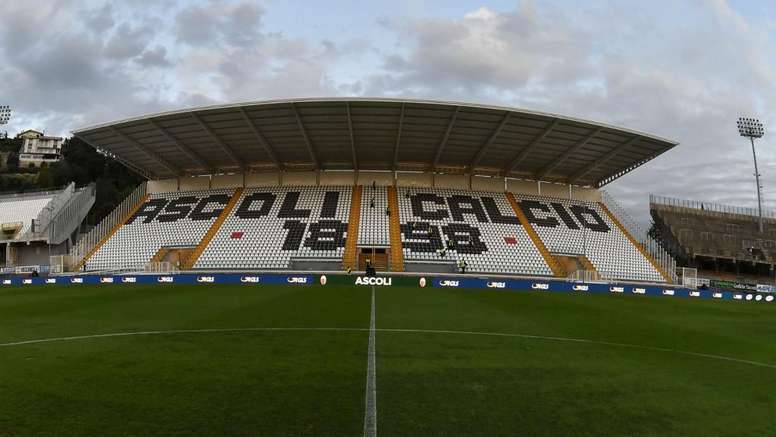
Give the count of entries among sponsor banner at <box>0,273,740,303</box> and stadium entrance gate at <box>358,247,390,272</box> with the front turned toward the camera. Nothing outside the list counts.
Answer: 2

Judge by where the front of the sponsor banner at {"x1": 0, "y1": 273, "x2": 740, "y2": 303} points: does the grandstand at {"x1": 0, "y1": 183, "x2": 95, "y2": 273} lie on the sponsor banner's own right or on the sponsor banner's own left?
on the sponsor banner's own right

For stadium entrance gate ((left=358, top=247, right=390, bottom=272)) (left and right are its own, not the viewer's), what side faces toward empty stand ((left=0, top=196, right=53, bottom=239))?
right

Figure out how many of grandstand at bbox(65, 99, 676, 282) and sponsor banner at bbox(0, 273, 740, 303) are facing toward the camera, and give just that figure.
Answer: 2

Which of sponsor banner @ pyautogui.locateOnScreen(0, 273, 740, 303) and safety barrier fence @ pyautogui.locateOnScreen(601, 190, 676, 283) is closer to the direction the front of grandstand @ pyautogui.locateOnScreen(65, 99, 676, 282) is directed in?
the sponsor banner

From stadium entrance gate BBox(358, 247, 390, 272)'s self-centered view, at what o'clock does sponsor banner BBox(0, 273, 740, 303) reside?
The sponsor banner is roughly at 12 o'clock from the stadium entrance gate.

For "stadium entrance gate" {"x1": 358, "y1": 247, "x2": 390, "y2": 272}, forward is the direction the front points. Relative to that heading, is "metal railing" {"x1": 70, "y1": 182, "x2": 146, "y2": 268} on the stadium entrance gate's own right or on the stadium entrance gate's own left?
on the stadium entrance gate's own right

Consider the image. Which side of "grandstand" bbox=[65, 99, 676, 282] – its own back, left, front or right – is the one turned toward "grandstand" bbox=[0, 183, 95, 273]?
right

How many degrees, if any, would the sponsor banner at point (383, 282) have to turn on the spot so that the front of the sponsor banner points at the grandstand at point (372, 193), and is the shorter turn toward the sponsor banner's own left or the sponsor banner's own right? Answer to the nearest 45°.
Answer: approximately 180°

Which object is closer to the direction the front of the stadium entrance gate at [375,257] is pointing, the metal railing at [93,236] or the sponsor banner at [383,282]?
the sponsor banner

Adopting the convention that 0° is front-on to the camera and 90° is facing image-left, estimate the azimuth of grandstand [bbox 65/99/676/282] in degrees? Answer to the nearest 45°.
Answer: approximately 0°
